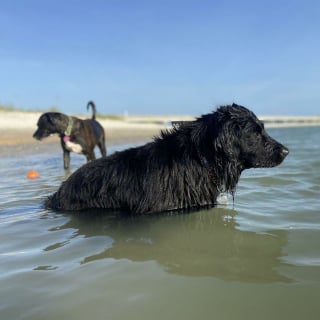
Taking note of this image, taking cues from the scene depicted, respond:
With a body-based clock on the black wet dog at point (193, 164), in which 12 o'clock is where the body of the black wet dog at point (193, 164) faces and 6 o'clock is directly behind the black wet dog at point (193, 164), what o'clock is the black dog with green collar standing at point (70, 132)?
the black dog with green collar standing at point (70, 132) is roughly at 8 o'clock from the black wet dog at point (193, 164).

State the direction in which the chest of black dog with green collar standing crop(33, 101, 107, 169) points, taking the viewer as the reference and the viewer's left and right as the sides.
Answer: facing the viewer and to the left of the viewer

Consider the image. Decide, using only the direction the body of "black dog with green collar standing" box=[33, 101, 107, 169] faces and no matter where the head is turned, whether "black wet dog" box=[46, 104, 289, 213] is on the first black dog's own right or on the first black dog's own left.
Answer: on the first black dog's own left

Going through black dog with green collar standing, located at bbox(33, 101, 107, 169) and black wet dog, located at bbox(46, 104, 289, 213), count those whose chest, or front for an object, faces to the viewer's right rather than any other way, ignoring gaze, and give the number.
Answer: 1

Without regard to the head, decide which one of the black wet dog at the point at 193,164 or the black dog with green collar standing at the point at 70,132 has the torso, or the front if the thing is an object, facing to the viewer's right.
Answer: the black wet dog at the point at 193,164

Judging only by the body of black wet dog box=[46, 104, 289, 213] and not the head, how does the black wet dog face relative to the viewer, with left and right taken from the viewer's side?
facing to the right of the viewer
